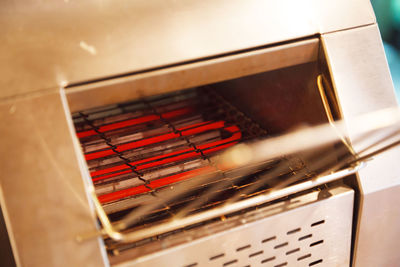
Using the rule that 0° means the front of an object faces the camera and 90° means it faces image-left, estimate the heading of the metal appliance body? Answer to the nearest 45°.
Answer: approximately 0°
